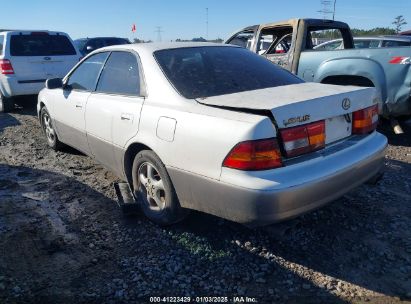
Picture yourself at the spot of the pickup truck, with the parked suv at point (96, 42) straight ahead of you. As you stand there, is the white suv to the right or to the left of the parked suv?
left

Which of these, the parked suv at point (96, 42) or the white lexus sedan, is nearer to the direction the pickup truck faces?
the parked suv

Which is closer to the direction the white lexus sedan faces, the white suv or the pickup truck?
the white suv

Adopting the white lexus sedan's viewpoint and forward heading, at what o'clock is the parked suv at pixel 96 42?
The parked suv is roughly at 1 o'clock from the white lexus sedan.

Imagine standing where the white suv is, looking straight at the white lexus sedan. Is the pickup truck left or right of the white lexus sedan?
left

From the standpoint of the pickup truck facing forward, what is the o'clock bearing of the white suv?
The white suv is roughly at 11 o'clock from the pickup truck.

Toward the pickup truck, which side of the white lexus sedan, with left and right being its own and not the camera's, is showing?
right

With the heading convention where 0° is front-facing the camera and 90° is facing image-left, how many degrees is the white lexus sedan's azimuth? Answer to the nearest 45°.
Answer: approximately 135°
